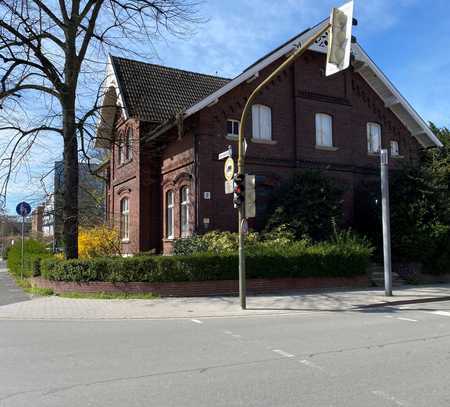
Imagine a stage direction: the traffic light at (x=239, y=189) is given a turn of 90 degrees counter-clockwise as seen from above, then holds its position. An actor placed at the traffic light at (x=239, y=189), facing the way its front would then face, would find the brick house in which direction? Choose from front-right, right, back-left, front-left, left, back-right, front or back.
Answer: back-left

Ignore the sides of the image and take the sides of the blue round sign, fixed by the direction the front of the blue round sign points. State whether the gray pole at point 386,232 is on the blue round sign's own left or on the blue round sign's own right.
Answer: on the blue round sign's own left

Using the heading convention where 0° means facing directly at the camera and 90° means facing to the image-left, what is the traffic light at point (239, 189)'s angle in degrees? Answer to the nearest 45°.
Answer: approximately 45°

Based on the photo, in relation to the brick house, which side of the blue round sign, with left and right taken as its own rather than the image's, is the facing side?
left

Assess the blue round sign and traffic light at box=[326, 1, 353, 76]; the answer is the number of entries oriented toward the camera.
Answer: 1
